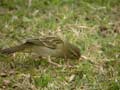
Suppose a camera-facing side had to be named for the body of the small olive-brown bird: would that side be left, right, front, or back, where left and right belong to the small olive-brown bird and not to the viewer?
right
